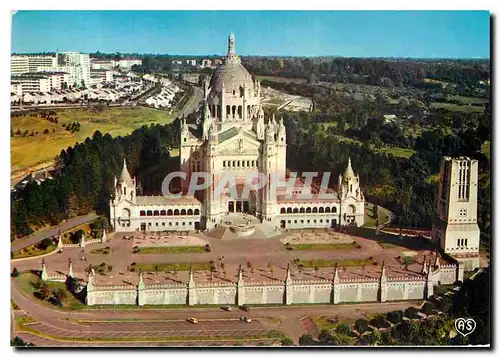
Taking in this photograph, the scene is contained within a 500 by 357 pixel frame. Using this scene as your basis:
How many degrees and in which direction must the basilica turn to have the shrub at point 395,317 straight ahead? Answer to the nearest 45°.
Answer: approximately 45° to its left

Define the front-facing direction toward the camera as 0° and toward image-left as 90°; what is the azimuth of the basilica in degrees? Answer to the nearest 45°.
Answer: approximately 0°

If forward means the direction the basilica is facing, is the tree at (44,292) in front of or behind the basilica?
in front

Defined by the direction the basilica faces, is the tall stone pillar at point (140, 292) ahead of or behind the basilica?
ahead

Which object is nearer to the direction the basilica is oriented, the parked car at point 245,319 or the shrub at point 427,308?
the parked car

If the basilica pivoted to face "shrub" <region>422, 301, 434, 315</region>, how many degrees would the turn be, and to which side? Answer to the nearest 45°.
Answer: approximately 45° to its left

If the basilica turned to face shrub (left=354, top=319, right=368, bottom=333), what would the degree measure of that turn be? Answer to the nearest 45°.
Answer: approximately 45° to its left

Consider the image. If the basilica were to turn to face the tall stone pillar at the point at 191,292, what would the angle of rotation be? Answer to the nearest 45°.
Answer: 0° — it already faces it

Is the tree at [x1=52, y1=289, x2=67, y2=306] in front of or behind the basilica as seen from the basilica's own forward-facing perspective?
in front

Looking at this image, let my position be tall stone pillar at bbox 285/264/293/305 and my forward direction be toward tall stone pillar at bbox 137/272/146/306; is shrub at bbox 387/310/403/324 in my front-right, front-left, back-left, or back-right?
back-left

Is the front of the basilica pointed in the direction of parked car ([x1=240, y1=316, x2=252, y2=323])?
yes

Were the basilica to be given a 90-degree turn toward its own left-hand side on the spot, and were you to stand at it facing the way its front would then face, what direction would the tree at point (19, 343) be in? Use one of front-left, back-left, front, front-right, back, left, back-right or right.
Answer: back-right

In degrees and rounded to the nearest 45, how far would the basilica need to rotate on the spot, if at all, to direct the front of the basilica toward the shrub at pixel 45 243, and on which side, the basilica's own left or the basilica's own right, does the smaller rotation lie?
approximately 45° to the basilica's own right
